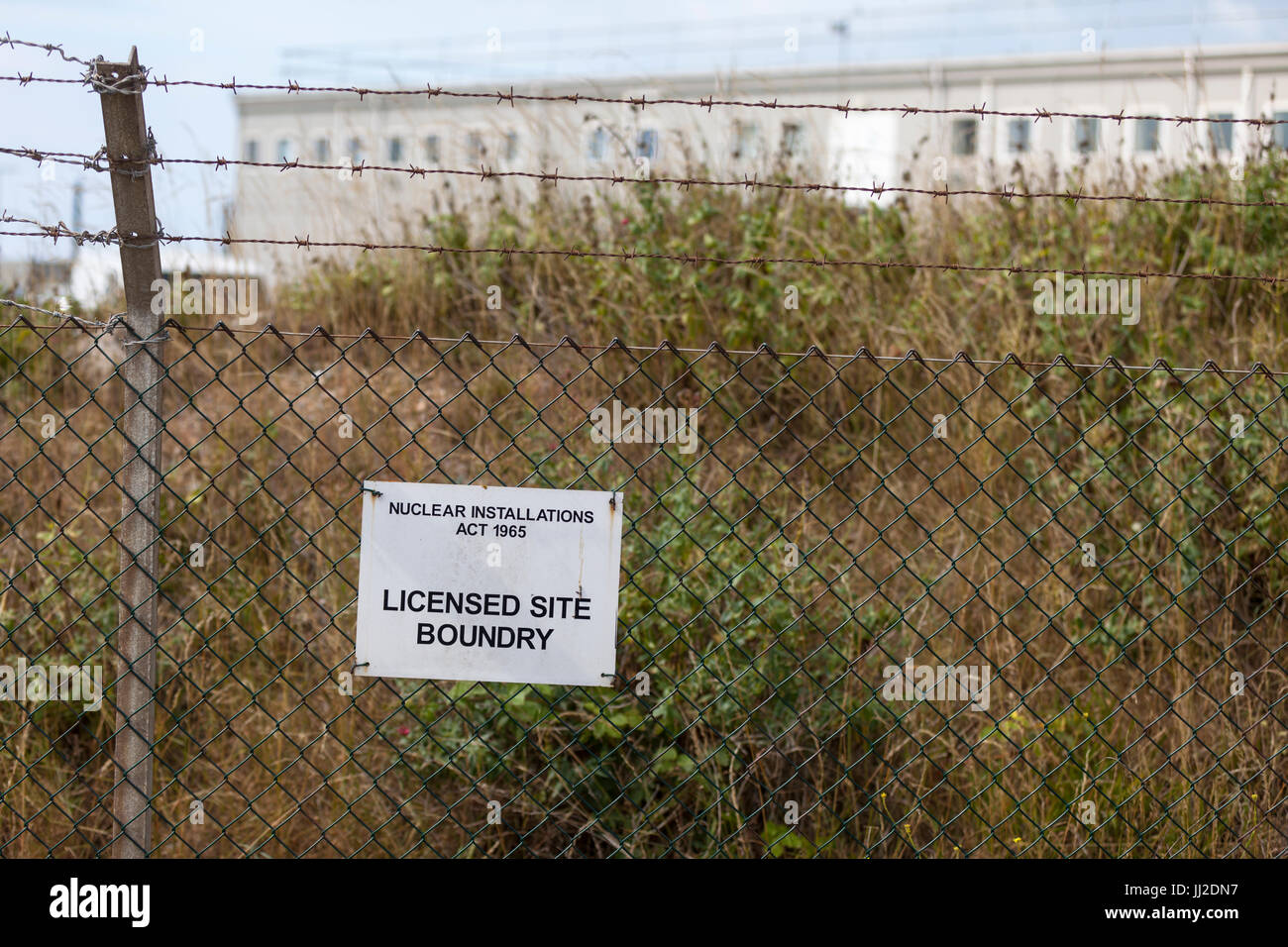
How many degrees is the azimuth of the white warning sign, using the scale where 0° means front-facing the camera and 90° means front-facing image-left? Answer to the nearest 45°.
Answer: approximately 0°
